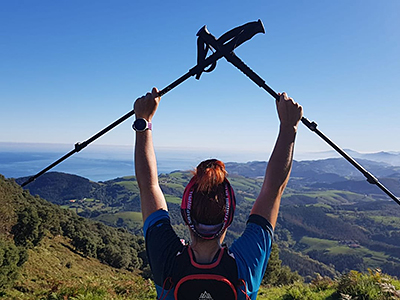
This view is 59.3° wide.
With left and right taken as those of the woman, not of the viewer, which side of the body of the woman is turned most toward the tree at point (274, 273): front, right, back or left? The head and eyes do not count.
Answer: front

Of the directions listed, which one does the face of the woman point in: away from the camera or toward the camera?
away from the camera

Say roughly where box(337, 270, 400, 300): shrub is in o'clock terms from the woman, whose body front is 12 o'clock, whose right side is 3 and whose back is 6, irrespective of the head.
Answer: The shrub is roughly at 1 o'clock from the woman.

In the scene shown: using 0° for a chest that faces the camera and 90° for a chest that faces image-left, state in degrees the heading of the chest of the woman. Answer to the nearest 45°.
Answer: approximately 180°
